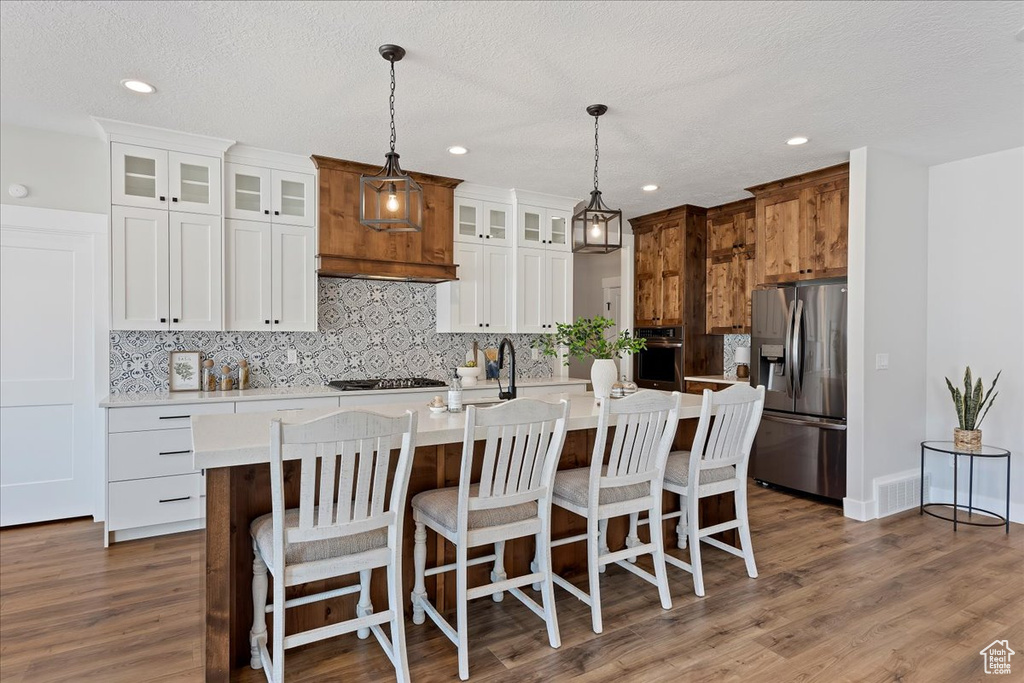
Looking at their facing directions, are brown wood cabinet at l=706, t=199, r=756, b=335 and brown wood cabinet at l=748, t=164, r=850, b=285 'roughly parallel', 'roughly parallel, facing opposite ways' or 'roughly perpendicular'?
roughly parallel

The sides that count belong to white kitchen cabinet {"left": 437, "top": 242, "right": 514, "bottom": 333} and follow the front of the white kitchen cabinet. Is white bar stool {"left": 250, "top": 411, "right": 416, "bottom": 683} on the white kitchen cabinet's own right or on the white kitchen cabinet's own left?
on the white kitchen cabinet's own right

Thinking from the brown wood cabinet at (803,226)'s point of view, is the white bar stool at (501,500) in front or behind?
in front

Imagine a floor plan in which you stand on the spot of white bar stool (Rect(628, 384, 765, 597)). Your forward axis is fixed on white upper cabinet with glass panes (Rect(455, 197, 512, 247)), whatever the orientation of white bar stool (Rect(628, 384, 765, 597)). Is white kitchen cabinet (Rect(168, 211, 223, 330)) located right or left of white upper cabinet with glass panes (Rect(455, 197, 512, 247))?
left

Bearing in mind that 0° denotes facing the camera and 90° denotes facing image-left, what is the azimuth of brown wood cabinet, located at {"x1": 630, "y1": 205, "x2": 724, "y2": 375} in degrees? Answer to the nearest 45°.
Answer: approximately 45°

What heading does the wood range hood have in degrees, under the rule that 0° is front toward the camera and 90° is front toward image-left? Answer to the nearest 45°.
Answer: approximately 315°

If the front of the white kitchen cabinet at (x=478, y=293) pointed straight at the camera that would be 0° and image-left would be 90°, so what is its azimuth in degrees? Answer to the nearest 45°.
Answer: approximately 315°

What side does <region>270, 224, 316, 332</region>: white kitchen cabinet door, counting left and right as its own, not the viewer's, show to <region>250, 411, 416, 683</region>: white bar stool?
front

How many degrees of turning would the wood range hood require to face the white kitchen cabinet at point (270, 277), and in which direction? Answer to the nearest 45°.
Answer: approximately 135° to its right

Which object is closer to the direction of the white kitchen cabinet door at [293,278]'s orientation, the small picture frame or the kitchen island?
the kitchen island

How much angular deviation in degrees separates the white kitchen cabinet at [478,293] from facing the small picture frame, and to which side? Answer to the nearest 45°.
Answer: approximately 135° to its right

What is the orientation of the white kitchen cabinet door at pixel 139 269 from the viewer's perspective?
toward the camera

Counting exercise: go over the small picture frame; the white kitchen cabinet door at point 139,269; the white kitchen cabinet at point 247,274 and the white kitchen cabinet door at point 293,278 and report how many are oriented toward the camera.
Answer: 4
